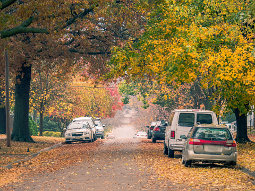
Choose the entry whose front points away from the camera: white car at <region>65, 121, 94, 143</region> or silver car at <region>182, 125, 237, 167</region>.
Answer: the silver car

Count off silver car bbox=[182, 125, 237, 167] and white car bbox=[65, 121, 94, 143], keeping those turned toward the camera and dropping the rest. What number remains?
1

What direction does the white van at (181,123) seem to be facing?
away from the camera

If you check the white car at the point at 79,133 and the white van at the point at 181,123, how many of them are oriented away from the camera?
1

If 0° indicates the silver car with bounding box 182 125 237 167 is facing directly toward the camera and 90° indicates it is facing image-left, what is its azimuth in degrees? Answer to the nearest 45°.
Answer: approximately 180°

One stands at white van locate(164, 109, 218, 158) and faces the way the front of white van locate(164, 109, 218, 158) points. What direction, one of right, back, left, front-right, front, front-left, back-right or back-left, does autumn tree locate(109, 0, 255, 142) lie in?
front

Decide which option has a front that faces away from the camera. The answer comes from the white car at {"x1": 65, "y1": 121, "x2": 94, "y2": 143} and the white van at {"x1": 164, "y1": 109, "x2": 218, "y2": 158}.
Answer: the white van at {"x1": 164, "y1": 109, "x2": 218, "y2": 158}

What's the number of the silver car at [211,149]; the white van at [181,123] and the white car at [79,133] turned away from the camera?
2

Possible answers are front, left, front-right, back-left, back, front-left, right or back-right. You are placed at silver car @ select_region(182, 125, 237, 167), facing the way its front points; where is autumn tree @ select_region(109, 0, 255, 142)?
front

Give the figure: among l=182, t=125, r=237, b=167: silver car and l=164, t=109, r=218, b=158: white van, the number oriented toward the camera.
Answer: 0

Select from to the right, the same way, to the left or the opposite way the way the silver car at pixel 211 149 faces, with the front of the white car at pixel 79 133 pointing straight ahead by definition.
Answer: the opposite way

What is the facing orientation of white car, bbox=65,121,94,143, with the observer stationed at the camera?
facing the viewer

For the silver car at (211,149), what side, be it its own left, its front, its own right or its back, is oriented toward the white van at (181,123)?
front

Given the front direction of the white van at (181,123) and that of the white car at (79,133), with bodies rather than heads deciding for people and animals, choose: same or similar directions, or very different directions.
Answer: very different directions
